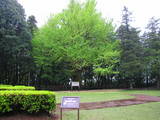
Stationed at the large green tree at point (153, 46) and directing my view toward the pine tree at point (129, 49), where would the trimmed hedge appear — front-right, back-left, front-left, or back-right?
front-left

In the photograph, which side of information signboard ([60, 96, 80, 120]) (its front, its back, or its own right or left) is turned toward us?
front

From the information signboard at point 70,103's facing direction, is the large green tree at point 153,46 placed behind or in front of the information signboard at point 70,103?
behind

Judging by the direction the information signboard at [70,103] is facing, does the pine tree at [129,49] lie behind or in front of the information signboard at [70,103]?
behind

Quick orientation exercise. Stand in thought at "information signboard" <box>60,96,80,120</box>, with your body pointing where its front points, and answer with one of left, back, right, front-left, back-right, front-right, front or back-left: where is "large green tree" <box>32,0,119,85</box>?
back

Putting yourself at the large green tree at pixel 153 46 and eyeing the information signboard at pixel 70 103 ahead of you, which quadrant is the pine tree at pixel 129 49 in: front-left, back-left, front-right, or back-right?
front-right

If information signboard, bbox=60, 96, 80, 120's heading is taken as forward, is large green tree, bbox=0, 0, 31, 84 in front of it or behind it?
behind

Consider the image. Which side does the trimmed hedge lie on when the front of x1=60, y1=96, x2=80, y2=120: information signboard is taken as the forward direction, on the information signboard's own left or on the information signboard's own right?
on the information signboard's own right

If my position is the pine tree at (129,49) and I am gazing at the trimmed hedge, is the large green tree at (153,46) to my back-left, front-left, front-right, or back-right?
back-left
